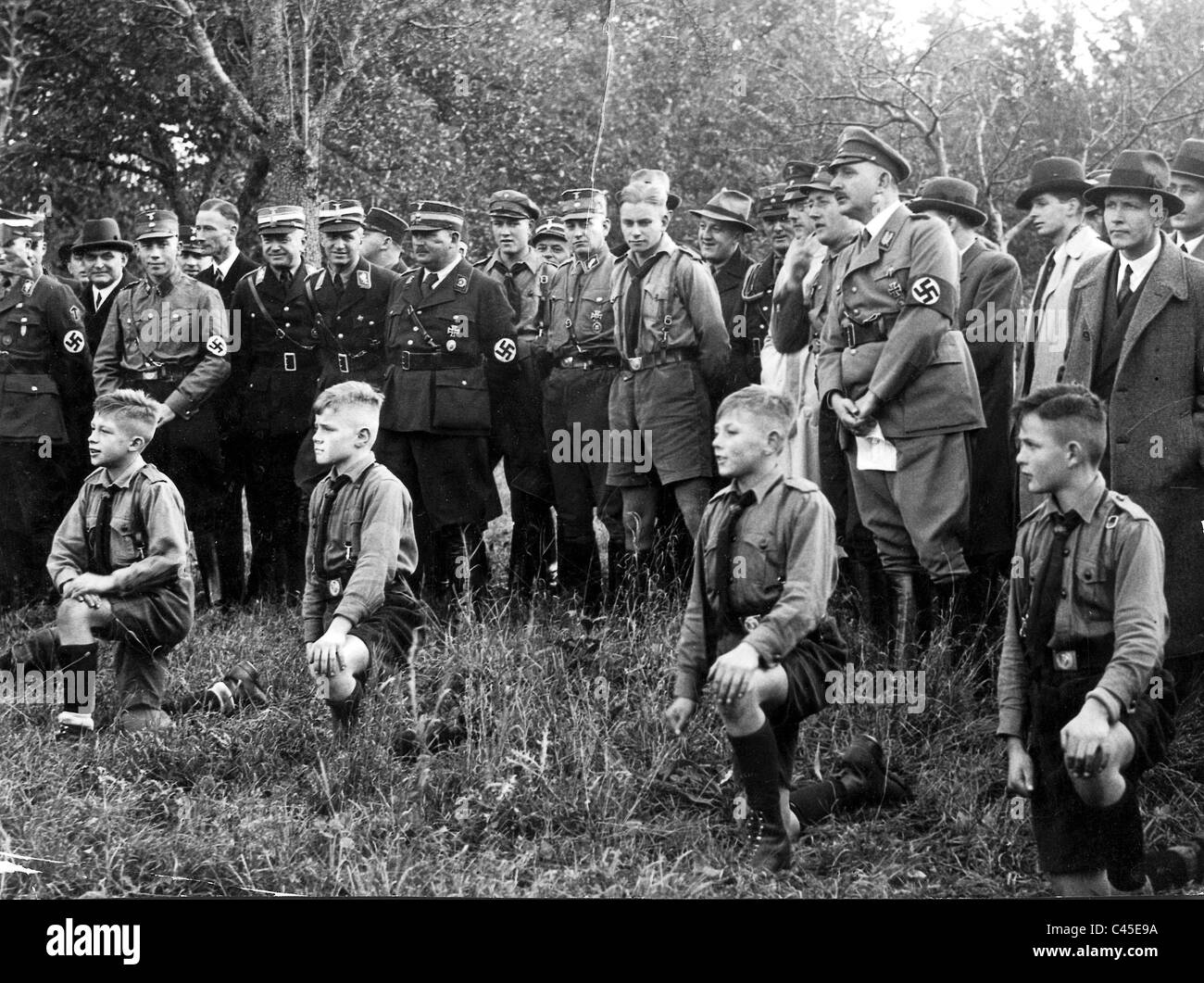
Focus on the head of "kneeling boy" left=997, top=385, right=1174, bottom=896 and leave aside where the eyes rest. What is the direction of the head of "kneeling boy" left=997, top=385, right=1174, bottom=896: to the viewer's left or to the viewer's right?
to the viewer's left

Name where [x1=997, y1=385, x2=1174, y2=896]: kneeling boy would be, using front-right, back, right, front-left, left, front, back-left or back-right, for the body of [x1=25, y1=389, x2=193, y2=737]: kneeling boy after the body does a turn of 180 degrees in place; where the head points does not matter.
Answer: right

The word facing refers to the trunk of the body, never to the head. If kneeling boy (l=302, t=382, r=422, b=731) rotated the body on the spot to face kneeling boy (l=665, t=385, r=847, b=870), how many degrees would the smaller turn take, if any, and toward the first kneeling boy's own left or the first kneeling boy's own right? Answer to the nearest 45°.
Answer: approximately 90° to the first kneeling boy's own left

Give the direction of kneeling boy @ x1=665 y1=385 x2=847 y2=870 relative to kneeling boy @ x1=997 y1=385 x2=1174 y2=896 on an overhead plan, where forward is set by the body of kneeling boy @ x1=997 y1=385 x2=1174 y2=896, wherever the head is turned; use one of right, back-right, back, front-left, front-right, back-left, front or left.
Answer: front-right

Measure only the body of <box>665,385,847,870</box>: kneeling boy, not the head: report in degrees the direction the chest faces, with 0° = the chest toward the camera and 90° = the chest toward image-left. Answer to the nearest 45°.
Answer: approximately 45°

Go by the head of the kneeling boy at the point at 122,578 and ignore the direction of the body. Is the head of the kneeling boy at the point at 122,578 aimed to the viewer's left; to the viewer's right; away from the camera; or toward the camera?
to the viewer's left

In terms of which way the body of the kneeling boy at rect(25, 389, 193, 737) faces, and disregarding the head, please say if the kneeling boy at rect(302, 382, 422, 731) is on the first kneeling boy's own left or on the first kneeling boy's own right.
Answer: on the first kneeling boy's own left
